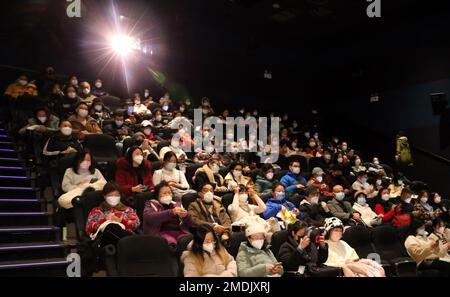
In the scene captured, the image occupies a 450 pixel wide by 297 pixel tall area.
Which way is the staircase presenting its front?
toward the camera

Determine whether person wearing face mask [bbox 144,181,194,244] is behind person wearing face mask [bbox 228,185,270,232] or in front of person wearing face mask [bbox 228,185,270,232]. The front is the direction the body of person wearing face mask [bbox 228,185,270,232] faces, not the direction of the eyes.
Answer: in front

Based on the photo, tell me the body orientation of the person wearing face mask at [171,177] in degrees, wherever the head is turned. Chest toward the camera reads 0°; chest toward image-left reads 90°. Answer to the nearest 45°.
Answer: approximately 315°

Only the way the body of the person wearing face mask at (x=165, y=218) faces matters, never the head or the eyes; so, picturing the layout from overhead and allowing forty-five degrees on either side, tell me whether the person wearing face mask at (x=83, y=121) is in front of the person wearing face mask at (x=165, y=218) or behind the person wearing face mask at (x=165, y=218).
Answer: behind

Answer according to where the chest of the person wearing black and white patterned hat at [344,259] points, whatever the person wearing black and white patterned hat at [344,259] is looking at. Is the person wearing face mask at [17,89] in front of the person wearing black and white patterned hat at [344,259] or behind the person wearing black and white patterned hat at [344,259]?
behind

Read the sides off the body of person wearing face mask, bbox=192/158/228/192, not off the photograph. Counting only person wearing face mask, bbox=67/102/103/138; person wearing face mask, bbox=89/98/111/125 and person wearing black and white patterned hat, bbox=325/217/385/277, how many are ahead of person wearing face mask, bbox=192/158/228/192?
1

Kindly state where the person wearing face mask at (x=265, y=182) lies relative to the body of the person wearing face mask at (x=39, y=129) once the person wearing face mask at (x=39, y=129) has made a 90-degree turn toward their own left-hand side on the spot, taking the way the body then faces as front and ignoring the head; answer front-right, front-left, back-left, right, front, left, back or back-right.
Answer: front

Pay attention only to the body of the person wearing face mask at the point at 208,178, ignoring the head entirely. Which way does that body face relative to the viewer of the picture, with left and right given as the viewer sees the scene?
facing the viewer and to the right of the viewer

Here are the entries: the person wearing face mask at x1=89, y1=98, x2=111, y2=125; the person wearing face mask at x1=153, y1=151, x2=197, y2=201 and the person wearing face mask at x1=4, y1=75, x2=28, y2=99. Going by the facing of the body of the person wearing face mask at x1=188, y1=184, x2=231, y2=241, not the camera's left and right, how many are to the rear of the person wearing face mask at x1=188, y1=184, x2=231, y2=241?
3
